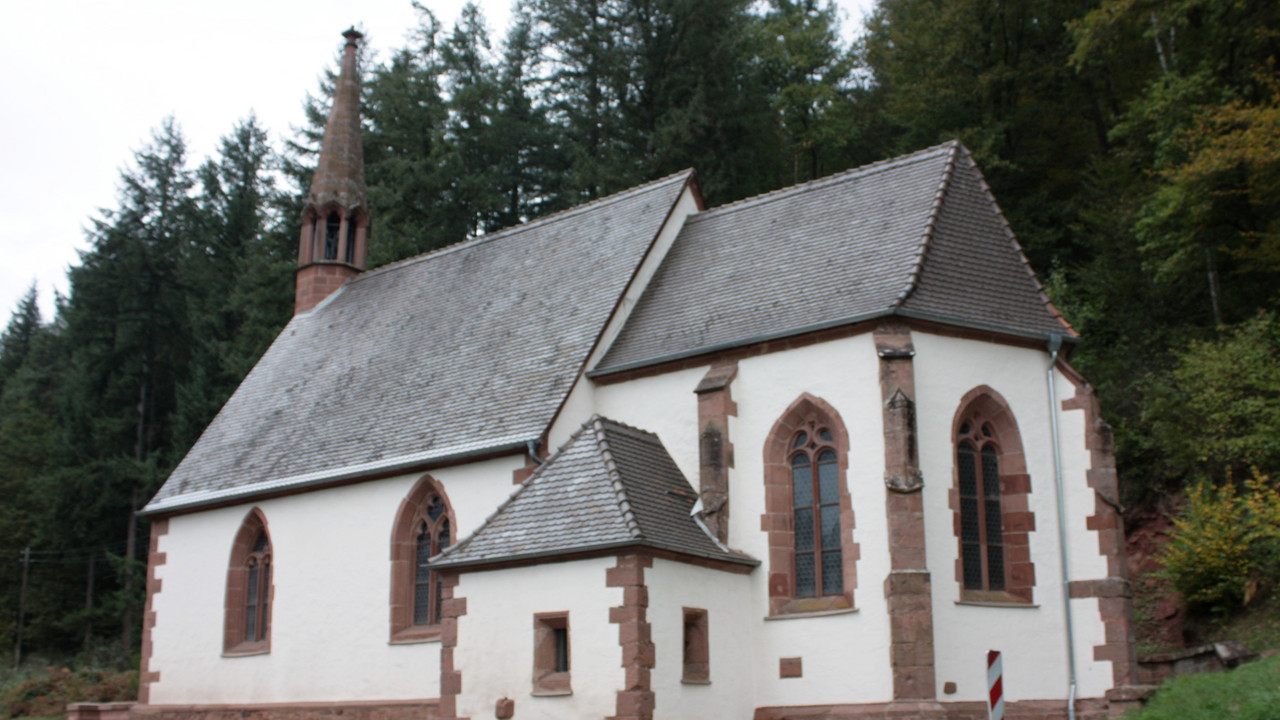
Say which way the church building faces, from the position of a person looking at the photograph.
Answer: facing away from the viewer and to the left of the viewer

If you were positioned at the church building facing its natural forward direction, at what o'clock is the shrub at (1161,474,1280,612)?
The shrub is roughly at 4 o'clock from the church building.
